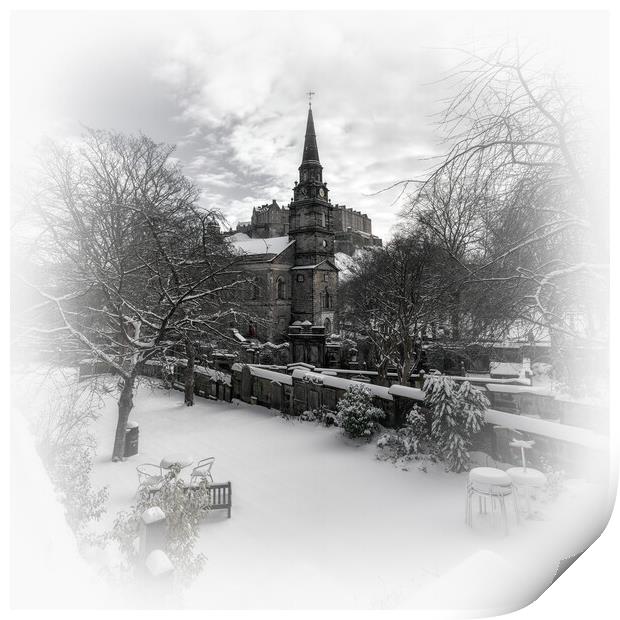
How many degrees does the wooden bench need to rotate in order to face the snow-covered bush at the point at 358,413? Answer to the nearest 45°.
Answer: approximately 45° to its right

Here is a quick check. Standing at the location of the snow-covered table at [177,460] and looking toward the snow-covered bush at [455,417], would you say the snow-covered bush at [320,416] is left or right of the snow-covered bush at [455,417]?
left

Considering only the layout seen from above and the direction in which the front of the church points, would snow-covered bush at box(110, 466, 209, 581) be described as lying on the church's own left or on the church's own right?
on the church's own right

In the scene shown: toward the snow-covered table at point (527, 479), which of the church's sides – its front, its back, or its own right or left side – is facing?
front

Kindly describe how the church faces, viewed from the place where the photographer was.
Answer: facing the viewer and to the right of the viewer

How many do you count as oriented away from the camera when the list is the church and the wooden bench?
1

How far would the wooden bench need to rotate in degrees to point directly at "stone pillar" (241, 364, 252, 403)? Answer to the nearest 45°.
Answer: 0° — it already faces it

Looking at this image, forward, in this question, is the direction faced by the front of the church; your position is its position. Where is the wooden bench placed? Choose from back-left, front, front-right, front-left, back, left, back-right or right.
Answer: front-right

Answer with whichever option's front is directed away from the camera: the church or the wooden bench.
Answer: the wooden bench

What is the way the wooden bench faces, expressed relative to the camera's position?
facing away from the viewer

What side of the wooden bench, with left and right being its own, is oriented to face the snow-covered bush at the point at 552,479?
right

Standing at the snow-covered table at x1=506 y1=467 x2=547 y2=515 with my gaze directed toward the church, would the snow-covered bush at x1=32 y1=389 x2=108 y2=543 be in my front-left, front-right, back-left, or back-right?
front-left

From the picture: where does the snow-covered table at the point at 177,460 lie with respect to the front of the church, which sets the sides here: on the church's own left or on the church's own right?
on the church's own right
